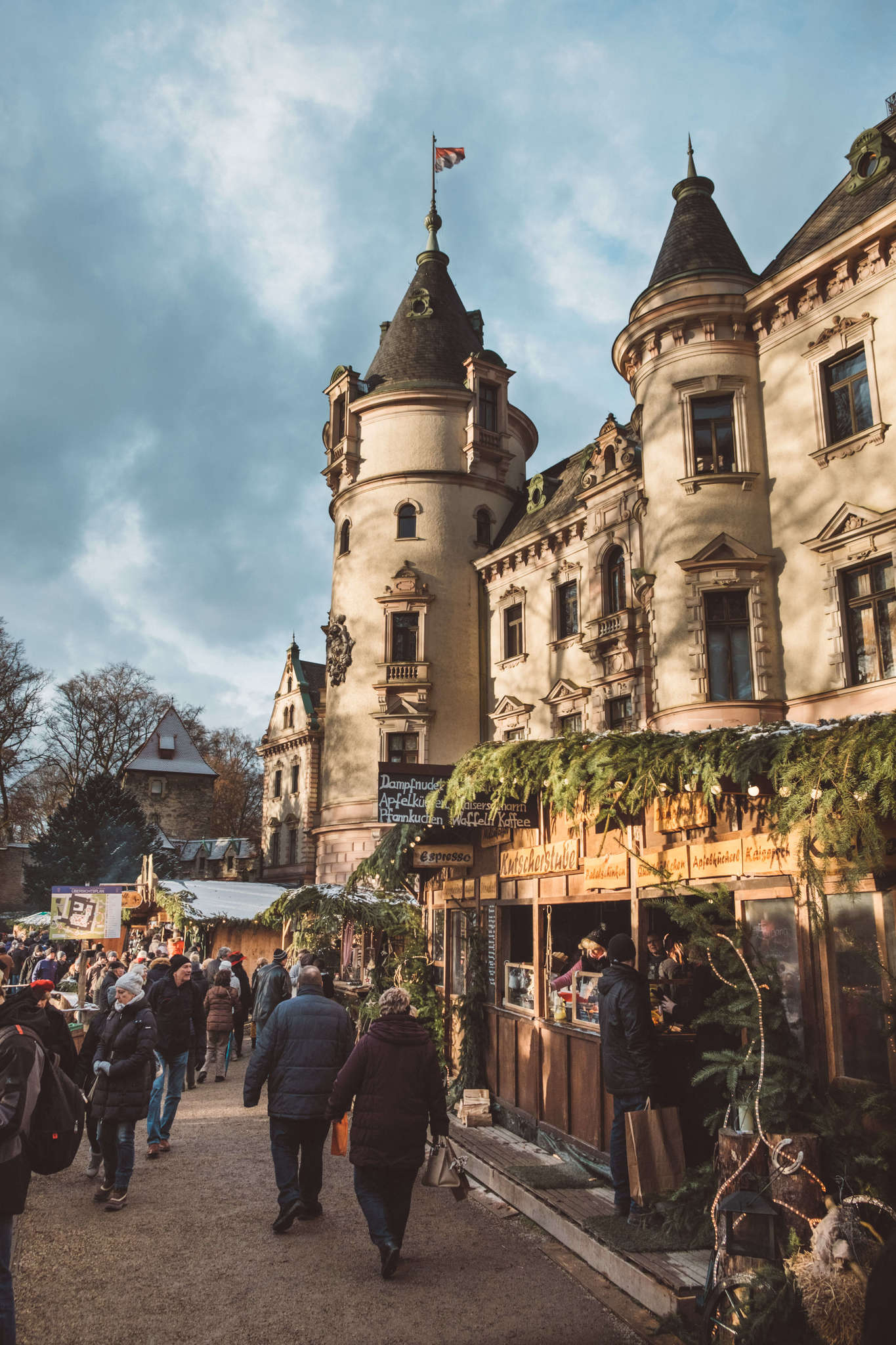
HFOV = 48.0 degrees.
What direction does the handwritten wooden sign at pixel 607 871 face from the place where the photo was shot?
facing the viewer and to the left of the viewer

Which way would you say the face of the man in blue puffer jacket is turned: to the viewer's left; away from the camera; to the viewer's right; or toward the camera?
away from the camera

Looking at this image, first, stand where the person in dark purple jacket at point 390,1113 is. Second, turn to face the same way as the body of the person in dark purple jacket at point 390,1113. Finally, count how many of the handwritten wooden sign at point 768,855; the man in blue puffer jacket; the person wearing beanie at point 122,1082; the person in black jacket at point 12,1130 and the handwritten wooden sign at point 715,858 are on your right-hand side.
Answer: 2

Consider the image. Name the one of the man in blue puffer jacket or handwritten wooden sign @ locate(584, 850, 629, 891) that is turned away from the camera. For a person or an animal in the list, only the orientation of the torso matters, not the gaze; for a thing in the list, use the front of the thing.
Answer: the man in blue puffer jacket

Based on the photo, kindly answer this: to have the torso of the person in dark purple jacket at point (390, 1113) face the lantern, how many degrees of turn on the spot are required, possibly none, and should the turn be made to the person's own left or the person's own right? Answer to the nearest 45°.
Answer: approximately 135° to the person's own right

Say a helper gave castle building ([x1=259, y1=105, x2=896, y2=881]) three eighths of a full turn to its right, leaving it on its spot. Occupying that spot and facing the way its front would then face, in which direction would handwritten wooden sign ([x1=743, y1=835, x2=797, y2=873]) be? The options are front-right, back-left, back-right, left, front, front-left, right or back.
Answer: back

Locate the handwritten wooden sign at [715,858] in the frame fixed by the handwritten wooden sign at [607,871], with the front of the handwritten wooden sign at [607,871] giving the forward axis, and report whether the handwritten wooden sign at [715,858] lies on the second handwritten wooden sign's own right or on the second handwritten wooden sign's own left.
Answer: on the second handwritten wooden sign's own left

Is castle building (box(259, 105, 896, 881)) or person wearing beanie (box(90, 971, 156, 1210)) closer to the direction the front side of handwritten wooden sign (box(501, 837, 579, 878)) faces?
the person wearing beanie

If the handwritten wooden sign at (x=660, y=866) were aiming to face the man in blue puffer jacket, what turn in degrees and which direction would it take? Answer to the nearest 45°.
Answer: approximately 45° to its right

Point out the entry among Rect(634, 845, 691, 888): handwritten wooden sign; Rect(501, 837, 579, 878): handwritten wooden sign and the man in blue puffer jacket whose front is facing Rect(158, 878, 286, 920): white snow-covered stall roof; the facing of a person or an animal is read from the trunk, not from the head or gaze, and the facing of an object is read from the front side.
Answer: the man in blue puffer jacket

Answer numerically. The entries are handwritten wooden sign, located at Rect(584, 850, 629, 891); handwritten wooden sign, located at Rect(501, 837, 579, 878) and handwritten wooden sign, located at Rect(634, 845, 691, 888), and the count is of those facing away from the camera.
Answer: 0

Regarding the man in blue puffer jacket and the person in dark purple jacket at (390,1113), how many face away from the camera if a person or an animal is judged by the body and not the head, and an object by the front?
2

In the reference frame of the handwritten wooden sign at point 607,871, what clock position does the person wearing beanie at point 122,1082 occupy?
The person wearing beanie is roughly at 1 o'clock from the handwritten wooden sign.

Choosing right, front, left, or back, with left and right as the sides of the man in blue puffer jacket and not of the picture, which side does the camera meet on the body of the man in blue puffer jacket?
back

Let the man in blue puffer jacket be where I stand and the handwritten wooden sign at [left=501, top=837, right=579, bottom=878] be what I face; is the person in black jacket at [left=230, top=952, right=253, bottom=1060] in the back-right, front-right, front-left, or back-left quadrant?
front-left

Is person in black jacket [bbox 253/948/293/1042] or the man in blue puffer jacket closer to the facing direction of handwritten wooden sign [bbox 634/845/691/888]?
the man in blue puffer jacket

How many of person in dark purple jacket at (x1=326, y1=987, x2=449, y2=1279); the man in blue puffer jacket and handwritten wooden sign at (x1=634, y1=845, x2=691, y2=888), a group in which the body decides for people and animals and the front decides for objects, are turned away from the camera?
2

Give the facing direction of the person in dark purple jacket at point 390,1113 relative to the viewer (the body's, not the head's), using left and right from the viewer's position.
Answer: facing away from the viewer

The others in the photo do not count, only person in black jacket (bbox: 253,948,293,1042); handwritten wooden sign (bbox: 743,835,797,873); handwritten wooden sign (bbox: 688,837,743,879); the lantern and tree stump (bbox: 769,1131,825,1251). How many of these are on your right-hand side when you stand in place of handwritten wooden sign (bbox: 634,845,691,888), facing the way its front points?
1
